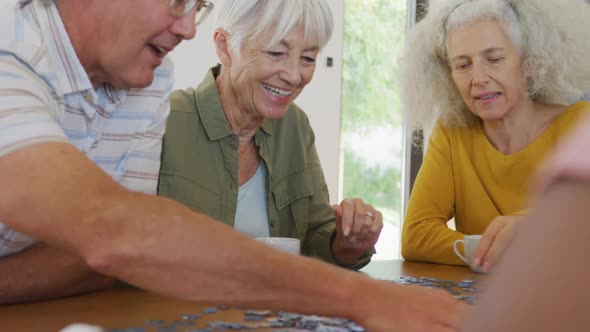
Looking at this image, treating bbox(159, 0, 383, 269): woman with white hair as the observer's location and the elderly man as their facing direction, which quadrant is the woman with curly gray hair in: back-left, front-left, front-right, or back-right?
back-left

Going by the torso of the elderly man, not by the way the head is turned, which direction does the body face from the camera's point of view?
to the viewer's right

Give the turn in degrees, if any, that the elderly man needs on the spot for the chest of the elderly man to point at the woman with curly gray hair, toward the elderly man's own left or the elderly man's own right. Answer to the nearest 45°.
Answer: approximately 45° to the elderly man's own left

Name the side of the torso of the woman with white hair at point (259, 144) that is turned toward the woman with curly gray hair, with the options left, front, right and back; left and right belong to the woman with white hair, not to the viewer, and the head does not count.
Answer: left

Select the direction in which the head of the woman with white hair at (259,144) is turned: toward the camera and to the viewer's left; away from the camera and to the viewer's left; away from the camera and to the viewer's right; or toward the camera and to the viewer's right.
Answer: toward the camera and to the viewer's right

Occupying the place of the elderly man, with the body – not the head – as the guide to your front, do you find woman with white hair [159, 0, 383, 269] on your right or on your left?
on your left

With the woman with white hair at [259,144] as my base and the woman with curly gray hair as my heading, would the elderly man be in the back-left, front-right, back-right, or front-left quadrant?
back-right

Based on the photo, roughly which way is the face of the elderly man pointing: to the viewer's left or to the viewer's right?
to the viewer's right
